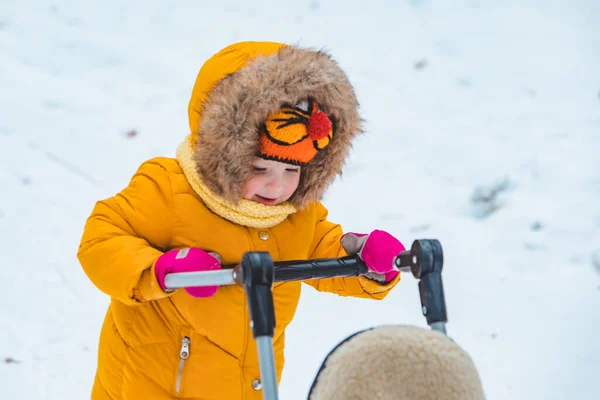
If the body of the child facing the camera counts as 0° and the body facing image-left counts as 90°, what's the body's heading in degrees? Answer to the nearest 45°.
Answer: approximately 315°
